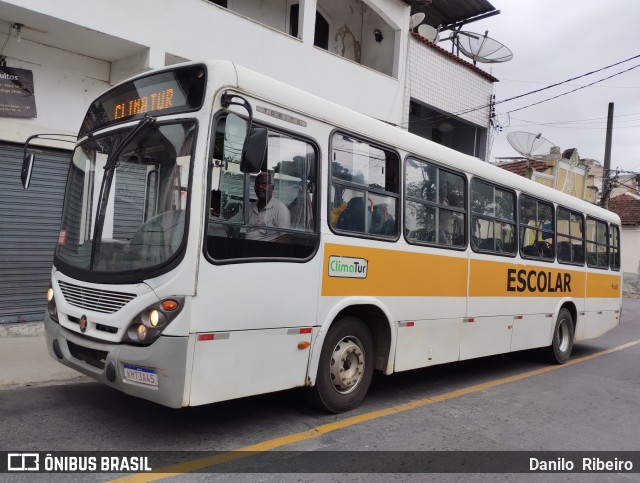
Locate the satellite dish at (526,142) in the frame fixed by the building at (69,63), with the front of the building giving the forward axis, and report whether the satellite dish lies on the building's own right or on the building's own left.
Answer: on the building's own left

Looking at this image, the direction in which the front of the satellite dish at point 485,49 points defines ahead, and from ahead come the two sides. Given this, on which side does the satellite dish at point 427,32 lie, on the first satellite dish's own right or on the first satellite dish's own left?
on the first satellite dish's own right

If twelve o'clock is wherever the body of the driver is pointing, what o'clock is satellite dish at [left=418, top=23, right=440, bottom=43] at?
The satellite dish is roughly at 5 o'clock from the driver.

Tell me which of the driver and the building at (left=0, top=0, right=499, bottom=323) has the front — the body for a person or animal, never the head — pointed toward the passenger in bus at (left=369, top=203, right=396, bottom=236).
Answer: the building

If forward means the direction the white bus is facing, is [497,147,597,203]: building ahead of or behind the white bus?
behind

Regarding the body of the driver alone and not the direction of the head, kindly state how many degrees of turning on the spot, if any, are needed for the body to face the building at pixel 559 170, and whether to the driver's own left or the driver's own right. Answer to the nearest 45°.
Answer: approximately 180°

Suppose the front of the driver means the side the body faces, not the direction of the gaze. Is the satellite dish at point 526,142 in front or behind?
behind

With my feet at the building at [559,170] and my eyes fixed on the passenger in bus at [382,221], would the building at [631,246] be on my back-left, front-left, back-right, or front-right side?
back-left

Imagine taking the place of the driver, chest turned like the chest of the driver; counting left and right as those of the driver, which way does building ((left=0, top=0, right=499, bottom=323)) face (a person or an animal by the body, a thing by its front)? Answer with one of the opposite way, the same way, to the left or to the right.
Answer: to the left

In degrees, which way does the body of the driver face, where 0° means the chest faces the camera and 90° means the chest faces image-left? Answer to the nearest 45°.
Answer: approximately 45°

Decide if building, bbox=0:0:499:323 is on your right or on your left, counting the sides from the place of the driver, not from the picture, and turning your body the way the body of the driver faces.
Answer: on your right
